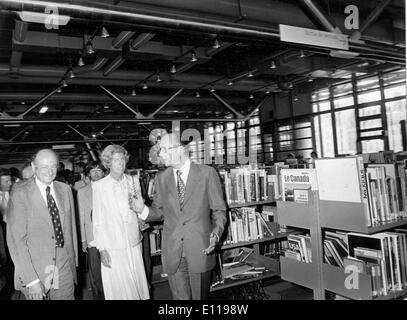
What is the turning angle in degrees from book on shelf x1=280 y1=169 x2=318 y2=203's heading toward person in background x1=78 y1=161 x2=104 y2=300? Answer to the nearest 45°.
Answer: approximately 90° to its right

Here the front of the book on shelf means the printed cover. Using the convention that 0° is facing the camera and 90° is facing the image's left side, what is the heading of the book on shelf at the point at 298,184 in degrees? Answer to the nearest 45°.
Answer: approximately 0°

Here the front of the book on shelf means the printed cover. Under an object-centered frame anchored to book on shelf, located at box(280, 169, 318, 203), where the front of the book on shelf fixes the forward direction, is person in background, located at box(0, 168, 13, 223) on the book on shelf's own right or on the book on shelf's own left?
on the book on shelf's own right

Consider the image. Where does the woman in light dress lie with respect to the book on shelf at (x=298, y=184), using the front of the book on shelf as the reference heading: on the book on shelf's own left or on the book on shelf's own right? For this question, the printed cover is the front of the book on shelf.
on the book on shelf's own right

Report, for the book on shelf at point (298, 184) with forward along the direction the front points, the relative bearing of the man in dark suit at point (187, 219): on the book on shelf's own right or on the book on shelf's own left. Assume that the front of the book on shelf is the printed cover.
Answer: on the book on shelf's own right
